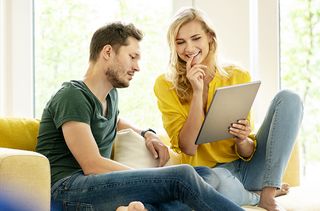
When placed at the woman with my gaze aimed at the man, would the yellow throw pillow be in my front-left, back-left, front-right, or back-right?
front-right

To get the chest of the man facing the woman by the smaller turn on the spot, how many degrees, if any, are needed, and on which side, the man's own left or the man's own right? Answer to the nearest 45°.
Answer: approximately 45° to the man's own left

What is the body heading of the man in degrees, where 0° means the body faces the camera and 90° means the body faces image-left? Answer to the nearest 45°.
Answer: approximately 270°

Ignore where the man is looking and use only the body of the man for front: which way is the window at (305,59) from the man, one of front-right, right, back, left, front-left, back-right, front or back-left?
front-left

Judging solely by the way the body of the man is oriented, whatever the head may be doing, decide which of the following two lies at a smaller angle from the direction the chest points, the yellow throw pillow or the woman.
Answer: the woman
